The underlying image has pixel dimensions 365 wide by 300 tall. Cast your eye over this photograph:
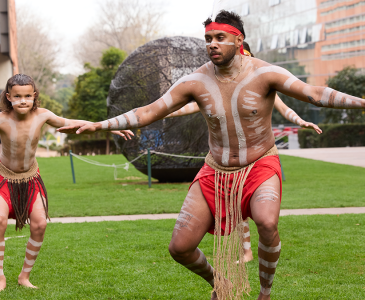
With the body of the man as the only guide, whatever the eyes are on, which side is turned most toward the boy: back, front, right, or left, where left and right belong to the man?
right

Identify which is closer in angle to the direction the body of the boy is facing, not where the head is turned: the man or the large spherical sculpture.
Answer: the man

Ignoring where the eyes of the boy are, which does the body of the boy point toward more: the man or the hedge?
the man

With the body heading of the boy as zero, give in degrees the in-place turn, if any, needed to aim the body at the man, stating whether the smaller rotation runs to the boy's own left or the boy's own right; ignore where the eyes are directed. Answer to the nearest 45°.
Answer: approximately 45° to the boy's own left

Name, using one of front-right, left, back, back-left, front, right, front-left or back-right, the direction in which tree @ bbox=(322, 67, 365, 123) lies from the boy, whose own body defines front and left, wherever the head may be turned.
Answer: back-left

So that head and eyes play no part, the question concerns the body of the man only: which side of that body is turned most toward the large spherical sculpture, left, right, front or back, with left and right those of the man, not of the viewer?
back

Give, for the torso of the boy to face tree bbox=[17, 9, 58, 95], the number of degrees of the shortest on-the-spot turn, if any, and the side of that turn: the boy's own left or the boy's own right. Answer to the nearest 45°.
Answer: approximately 180°

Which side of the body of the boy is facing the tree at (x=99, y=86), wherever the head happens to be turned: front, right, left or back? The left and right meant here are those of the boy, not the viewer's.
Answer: back

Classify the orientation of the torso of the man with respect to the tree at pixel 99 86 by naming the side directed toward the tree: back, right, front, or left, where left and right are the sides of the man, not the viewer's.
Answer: back

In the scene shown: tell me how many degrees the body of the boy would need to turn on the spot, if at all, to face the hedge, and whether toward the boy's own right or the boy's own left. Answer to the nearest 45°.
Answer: approximately 135° to the boy's own left

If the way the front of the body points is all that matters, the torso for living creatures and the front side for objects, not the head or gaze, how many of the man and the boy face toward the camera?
2

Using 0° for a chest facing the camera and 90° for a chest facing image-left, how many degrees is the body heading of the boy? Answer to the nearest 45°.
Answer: approximately 0°

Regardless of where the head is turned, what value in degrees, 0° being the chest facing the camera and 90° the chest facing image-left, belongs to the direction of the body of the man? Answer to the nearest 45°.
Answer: approximately 0°
